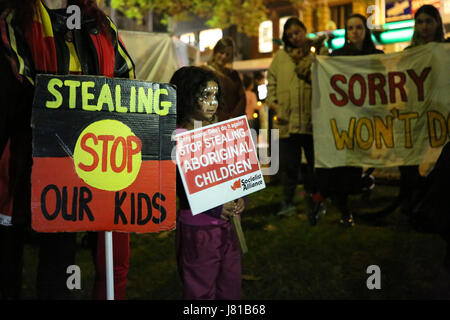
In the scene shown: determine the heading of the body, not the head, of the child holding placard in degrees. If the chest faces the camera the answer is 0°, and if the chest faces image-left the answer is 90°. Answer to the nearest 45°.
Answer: approximately 315°

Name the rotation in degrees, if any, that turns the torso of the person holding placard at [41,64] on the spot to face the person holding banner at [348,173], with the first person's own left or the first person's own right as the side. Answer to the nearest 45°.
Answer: approximately 135° to the first person's own left

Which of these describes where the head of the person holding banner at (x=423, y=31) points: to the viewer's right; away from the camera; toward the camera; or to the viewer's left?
toward the camera

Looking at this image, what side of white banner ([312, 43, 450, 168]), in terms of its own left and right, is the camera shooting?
front

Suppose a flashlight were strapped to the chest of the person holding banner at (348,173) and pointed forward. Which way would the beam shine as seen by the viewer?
toward the camera

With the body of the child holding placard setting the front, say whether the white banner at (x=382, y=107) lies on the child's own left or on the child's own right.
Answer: on the child's own left

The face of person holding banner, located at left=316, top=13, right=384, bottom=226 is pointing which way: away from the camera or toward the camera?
toward the camera

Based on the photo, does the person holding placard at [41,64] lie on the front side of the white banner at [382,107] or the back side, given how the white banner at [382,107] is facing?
on the front side

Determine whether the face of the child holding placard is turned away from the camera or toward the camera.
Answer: toward the camera

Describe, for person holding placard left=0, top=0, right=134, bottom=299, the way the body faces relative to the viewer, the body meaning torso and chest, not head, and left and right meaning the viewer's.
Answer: facing the viewer
